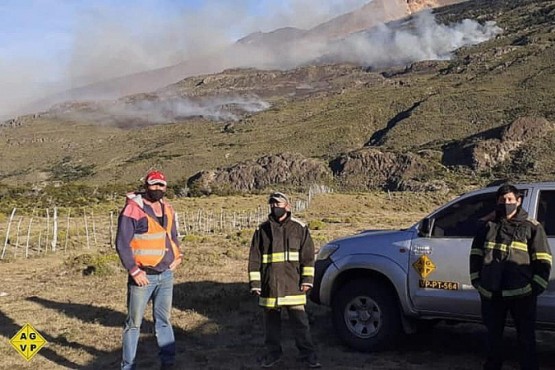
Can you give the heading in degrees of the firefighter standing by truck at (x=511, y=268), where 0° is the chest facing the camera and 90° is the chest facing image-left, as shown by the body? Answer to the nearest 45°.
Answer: approximately 0°

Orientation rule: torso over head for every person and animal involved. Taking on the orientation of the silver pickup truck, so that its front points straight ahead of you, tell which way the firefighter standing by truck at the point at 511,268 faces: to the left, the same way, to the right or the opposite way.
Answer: to the left

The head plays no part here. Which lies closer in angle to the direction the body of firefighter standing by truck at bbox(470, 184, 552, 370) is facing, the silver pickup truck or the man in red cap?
the man in red cap

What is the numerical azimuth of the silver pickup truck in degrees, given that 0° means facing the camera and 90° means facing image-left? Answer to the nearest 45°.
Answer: approximately 90°

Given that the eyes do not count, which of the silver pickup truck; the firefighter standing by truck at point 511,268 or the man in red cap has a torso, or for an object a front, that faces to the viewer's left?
the silver pickup truck

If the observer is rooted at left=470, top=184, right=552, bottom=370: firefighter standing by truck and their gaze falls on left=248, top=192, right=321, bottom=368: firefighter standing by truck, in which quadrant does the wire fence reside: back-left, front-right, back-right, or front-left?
front-right

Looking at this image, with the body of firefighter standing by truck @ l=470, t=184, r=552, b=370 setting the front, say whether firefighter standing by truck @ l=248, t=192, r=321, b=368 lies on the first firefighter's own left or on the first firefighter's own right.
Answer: on the first firefighter's own right

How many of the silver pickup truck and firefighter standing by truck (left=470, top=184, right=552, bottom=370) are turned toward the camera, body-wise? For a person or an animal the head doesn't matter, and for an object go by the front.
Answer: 1

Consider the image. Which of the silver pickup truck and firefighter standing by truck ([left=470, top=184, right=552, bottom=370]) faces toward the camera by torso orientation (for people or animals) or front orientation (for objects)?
the firefighter standing by truck

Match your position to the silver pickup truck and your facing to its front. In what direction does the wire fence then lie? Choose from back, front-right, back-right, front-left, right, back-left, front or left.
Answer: front-right

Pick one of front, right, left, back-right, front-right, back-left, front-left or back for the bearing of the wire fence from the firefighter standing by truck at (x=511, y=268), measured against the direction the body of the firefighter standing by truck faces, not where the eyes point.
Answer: back-right

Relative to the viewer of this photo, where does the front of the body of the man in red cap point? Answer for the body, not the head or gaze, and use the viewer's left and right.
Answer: facing the viewer and to the right of the viewer

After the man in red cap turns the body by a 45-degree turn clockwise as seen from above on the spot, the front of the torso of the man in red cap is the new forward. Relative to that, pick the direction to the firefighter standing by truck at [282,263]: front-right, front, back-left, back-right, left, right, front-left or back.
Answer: left
